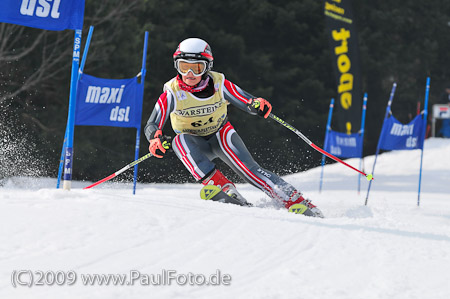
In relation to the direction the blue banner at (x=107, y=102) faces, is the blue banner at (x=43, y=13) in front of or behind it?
in front

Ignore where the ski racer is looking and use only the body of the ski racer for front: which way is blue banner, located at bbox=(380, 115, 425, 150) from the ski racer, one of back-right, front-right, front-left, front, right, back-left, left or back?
back-left

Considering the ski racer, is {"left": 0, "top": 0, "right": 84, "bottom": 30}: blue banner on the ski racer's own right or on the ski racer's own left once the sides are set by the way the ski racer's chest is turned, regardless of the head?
on the ski racer's own right

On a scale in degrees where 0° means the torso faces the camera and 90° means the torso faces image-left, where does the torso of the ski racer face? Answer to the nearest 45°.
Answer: approximately 0°

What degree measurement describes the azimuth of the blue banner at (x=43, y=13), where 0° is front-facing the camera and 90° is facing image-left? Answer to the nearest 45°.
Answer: approximately 0°
